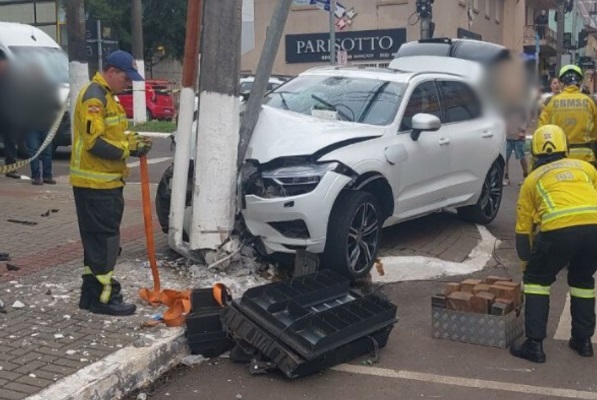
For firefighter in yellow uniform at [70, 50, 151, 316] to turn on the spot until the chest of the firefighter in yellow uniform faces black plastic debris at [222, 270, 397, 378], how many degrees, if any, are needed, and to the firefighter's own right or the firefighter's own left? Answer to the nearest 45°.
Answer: approximately 45° to the firefighter's own right

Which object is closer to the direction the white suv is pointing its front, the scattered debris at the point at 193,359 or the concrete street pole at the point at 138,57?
the scattered debris

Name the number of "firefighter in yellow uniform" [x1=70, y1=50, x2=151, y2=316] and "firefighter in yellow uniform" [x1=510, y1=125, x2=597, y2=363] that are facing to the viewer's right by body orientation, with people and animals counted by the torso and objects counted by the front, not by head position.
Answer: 1

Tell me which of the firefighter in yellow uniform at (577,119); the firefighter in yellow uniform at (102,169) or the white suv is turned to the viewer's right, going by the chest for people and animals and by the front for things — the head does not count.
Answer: the firefighter in yellow uniform at (102,169)

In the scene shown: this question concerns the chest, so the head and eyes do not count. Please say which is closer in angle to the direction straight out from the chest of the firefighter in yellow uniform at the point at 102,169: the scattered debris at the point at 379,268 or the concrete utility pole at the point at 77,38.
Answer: the scattered debris

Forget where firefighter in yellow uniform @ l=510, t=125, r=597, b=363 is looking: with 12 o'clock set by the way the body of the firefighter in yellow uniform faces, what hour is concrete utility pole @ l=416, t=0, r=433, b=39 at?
The concrete utility pole is roughly at 1 o'clock from the firefighter in yellow uniform.

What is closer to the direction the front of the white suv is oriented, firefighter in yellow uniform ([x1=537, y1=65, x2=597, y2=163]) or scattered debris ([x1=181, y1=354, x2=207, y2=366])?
the scattered debris

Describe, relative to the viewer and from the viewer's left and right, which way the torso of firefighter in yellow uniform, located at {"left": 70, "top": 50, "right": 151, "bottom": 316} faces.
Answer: facing to the right of the viewer

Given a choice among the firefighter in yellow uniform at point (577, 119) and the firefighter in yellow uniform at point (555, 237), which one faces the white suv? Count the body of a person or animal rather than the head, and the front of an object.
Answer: the firefighter in yellow uniform at point (555, 237)

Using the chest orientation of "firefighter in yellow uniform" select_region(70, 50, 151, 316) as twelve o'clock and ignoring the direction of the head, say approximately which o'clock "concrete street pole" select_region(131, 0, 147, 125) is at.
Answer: The concrete street pole is roughly at 9 o'clock from the firefighter in yellow uniform.

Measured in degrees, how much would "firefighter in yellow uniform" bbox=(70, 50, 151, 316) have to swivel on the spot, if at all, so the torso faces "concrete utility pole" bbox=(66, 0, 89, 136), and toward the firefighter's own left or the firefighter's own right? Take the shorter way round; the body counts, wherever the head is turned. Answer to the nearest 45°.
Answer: approximately 90° to the firefighter's own left

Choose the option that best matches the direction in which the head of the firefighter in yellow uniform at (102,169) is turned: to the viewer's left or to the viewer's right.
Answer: to the viewer's right
